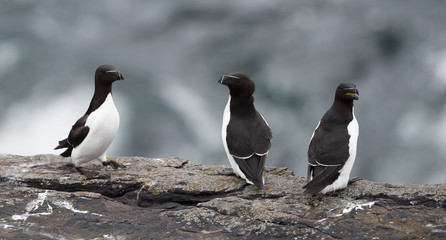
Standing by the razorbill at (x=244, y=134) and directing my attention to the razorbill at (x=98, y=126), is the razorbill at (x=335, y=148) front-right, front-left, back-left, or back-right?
back-left

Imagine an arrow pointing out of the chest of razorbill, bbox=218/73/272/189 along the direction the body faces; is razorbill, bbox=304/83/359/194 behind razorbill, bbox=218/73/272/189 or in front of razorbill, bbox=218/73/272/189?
behind

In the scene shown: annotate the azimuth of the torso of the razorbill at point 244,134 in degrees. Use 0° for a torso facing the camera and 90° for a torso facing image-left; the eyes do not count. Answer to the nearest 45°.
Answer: approximately 135°

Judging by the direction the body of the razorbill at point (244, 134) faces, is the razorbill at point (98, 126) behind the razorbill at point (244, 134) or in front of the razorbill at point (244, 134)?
in front
